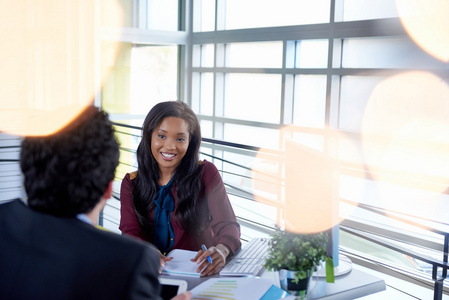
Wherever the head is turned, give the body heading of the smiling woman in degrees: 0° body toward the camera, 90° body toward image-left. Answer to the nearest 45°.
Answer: approximately 0°

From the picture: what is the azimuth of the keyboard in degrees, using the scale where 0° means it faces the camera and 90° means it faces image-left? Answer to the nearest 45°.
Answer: approximately 90°

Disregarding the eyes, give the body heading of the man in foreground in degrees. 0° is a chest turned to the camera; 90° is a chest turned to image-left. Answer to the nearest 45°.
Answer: approximately 225°

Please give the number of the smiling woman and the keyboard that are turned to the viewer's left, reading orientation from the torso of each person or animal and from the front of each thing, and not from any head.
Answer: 1

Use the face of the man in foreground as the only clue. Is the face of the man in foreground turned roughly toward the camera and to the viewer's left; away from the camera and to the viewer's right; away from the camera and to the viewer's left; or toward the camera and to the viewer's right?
away from the camera and to the viewer's right

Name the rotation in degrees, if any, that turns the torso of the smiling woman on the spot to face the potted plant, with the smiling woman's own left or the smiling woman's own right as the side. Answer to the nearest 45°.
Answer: approximately 45° to the smiling woman's own left
